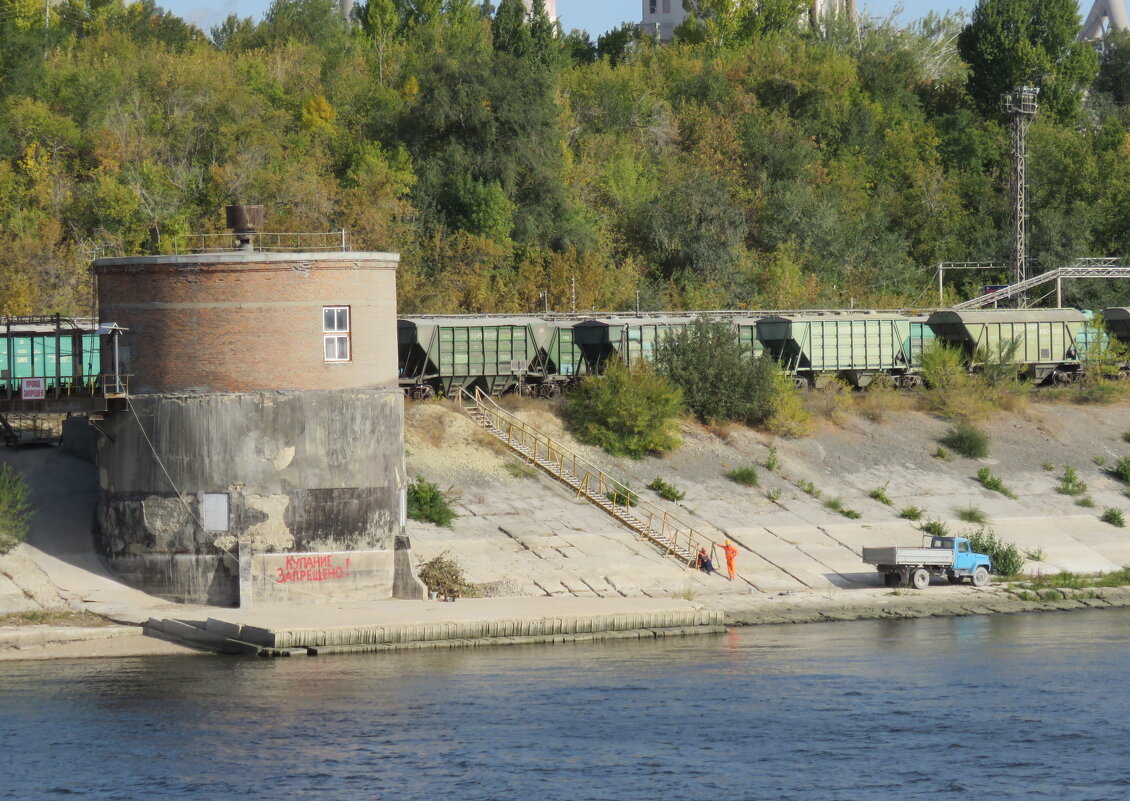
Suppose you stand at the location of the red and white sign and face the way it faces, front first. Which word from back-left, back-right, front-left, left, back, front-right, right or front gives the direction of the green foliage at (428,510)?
left

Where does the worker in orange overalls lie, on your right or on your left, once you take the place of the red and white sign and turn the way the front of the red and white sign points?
on your left

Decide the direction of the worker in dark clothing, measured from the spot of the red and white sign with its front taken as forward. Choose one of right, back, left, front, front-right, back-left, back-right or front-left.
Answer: left

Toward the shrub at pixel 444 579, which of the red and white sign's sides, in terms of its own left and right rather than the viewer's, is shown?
left

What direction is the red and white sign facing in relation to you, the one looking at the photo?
facing the viewer

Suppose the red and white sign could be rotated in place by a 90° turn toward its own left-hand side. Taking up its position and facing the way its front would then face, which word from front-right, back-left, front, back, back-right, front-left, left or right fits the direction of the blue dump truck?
front
